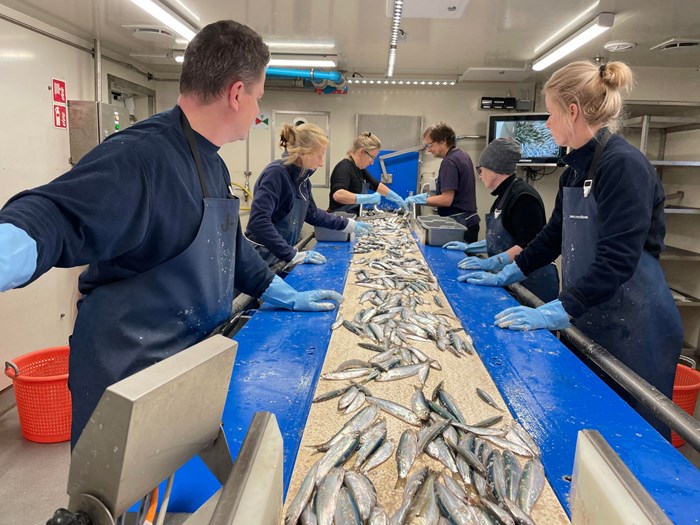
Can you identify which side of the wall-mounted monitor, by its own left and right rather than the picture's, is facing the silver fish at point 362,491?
front

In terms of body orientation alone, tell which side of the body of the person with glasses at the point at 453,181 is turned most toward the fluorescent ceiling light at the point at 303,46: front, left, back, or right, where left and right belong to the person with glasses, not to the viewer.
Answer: front

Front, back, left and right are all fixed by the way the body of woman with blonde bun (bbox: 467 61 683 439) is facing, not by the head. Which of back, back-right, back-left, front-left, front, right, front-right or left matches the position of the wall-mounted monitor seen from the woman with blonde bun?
right

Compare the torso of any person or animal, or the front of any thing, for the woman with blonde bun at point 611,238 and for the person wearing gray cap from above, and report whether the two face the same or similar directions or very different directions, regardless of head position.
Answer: same or similar directions

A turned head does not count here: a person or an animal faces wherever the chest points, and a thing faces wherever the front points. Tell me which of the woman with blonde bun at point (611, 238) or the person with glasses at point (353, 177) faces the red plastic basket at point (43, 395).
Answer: the woman with blonde bun

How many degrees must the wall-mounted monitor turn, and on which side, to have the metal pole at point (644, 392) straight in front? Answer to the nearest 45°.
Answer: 0° — it already faces it

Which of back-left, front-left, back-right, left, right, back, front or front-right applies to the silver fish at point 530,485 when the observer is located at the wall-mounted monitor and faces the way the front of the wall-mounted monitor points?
front

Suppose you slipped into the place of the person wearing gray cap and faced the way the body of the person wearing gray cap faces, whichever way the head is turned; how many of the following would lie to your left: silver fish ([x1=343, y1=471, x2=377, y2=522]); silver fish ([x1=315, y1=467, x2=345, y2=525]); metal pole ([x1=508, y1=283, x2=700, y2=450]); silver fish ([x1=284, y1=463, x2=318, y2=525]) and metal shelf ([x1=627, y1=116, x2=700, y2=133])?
4

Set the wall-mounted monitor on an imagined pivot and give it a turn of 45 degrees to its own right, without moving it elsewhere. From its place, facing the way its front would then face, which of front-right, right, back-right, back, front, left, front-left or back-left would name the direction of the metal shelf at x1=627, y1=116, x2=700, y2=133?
left

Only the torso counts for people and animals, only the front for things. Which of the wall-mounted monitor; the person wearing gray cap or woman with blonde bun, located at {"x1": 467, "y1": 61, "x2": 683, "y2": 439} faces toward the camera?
the wall-mounted monitor

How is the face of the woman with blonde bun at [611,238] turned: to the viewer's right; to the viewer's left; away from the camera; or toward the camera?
to the viewer's left

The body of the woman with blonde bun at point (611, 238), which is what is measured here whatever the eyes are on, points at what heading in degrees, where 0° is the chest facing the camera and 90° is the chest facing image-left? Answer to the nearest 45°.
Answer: approximately 90°

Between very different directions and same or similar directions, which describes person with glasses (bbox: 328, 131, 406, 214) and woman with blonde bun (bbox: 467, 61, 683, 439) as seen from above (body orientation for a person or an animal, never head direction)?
very different directions

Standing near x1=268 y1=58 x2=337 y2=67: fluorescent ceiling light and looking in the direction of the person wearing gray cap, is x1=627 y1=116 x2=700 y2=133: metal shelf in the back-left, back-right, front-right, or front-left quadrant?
front-left

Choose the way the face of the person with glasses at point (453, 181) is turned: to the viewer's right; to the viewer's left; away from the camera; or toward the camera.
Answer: to the viewer's left

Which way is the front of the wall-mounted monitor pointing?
toward the camera
